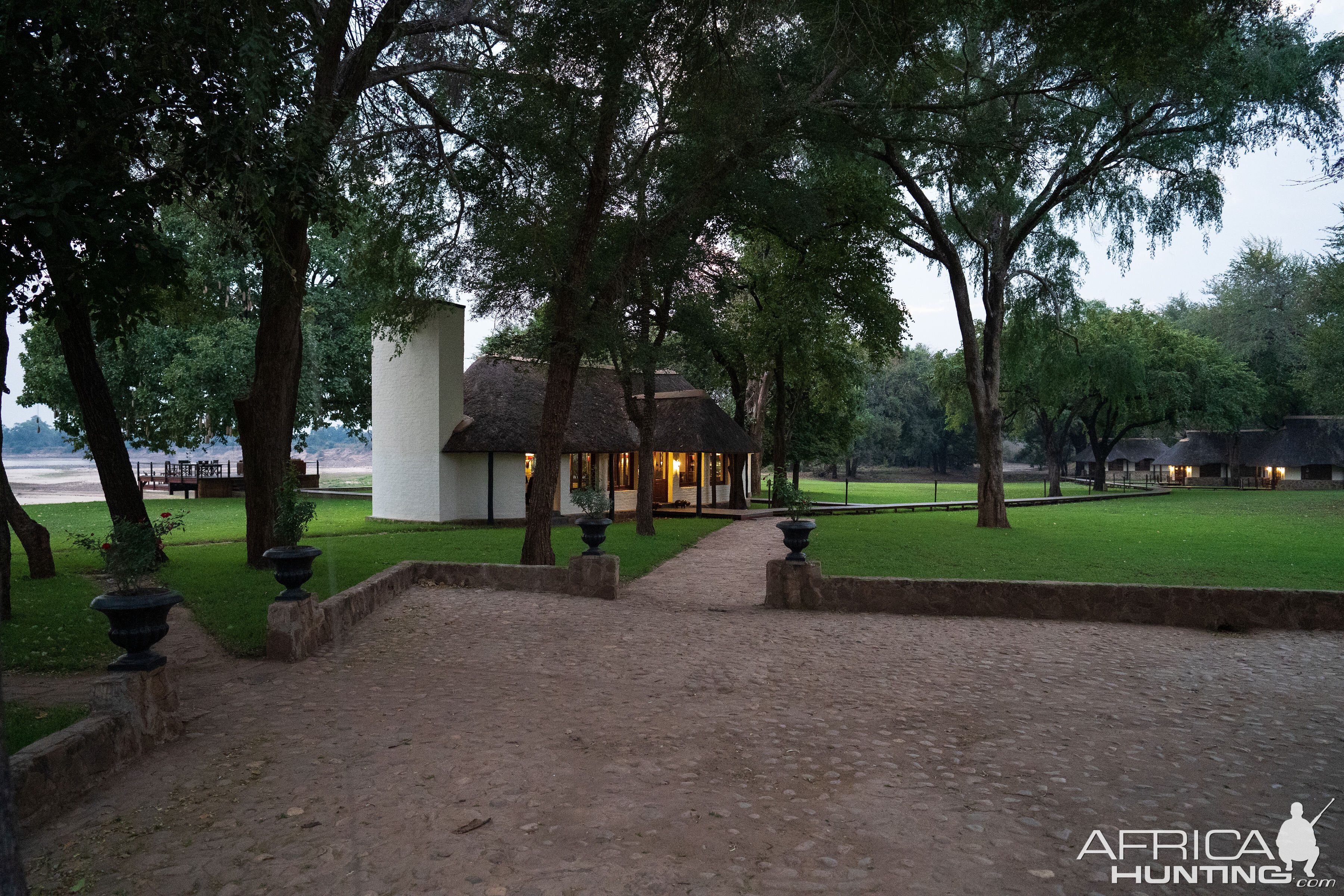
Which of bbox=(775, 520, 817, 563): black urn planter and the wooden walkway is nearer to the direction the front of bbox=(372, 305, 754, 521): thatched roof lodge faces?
the black urn planter

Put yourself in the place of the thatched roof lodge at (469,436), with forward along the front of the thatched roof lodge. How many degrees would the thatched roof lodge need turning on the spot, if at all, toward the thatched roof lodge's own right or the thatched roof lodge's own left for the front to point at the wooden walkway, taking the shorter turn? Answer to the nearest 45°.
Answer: approximately 90° to the thatched roof lodge's own left

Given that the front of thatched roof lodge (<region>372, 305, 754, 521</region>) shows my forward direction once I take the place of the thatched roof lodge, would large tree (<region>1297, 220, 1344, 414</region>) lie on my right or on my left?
on my left

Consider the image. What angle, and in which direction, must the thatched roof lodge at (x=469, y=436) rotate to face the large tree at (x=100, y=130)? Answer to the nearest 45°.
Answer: approximately 45° to its right

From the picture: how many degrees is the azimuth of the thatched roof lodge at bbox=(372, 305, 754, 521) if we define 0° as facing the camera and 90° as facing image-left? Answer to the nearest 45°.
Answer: approximately 315°

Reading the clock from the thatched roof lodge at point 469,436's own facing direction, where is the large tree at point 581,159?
The large tree is roughly at 1 o'clock from the thatched roof lodge.

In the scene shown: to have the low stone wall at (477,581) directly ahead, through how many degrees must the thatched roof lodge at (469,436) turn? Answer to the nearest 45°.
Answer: approximately 45° to its right
